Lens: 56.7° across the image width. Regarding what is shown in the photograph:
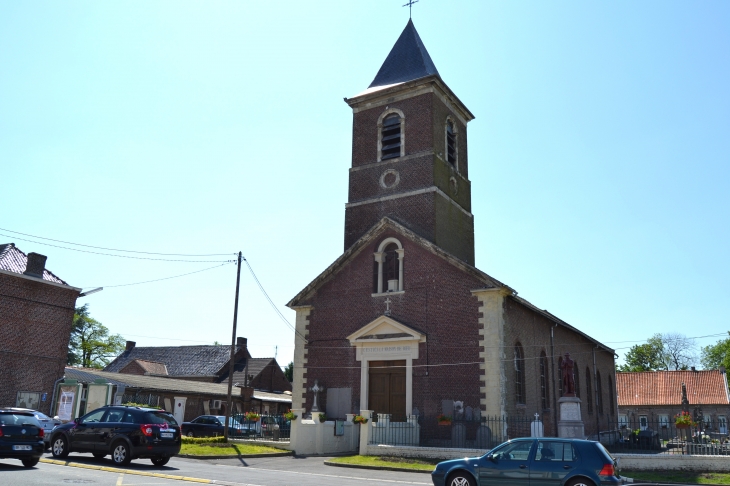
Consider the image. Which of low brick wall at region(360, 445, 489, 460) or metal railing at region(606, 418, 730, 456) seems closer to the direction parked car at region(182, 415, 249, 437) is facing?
the metal railing

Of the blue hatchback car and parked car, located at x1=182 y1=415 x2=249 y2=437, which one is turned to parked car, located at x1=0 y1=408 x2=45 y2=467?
the blue hatchback car

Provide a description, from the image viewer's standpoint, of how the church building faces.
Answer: facing the viewer and to the left of the viewer

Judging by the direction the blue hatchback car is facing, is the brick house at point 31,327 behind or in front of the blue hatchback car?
in front

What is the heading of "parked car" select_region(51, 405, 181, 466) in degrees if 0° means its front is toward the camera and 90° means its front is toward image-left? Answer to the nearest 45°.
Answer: approximately 135°

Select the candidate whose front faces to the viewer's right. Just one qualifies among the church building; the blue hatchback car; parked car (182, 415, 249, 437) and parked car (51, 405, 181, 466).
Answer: parked car (182, 415, 249, 437)

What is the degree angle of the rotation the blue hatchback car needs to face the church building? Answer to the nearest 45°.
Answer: approximately 90° to its right

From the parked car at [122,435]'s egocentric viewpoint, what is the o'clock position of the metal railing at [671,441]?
The metal railing is roughly at 4 o'clock from the parked car.

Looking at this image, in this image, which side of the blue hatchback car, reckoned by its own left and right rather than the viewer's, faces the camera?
left

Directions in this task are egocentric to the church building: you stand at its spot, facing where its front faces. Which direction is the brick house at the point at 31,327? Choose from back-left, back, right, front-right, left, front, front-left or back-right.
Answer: front-right

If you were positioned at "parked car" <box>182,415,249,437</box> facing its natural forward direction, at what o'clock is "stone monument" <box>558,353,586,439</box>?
The stone monument is roughly at 12 o'clock from the parked car.

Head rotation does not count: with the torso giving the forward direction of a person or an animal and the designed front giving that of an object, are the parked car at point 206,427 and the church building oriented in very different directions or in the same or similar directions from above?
very different directions
